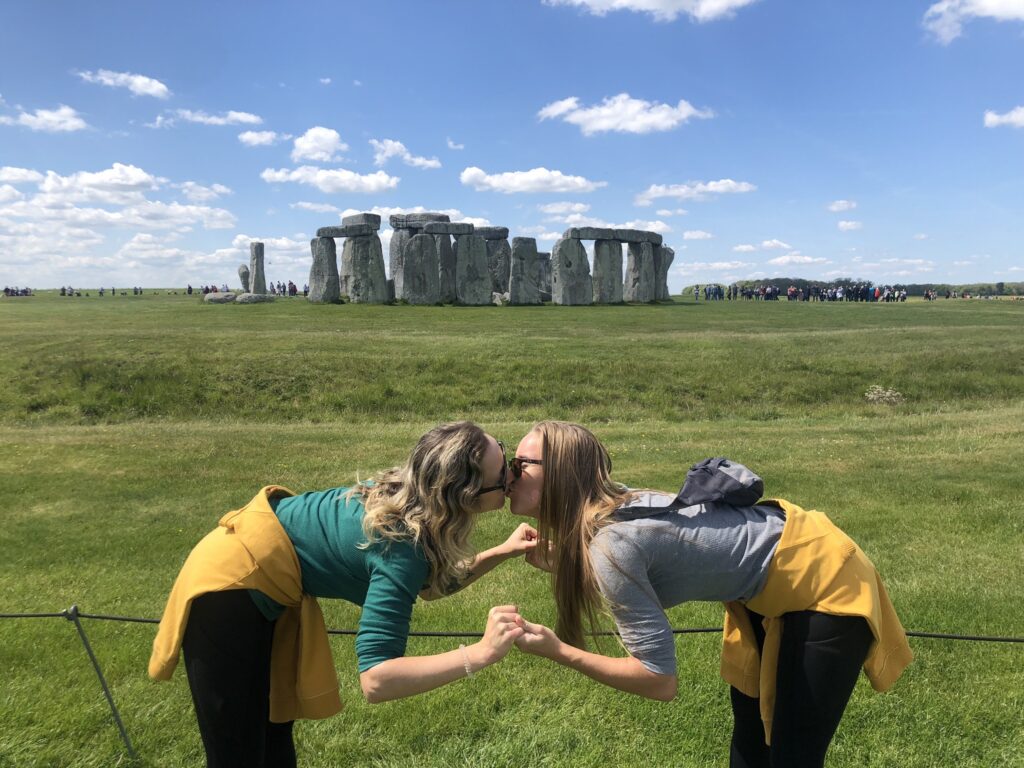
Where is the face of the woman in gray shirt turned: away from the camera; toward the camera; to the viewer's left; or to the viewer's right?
to the viewer's left

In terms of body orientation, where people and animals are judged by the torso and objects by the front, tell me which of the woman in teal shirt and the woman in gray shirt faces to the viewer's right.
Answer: the woman in teal shirt

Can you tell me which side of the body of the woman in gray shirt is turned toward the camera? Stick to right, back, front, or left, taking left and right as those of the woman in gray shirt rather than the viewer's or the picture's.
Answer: left

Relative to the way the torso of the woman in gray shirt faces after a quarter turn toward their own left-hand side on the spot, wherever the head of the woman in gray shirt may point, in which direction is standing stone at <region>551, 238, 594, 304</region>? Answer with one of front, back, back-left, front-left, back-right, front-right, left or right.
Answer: back

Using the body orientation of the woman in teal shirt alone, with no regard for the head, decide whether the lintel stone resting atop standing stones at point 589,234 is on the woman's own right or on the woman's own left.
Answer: on the woman's own left

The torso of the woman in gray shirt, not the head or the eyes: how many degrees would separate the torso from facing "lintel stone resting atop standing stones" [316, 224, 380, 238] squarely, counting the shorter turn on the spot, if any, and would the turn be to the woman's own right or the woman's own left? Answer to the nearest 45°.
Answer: approximately 45° to the woman's own right

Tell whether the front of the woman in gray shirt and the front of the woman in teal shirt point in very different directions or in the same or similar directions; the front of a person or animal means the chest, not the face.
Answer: very different directions

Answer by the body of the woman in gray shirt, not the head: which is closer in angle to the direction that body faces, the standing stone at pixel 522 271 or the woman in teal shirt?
the woman in teal shirt

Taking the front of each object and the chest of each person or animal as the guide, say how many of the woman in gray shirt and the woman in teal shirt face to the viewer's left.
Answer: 1

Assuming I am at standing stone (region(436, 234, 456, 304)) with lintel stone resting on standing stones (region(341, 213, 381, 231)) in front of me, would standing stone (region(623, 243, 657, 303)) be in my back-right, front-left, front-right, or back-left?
back-right

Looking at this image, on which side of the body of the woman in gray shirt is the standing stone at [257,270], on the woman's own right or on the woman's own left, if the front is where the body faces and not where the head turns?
on the woman's own right

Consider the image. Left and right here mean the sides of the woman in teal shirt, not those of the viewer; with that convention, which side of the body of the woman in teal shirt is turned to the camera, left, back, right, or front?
right

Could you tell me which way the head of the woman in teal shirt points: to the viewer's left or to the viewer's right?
to the viewer's right

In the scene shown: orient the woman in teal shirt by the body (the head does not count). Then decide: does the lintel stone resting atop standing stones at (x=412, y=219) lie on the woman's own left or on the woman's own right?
on the woman's own left

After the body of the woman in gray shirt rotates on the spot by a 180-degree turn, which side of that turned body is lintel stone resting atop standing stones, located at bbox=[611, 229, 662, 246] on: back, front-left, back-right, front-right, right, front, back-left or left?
left

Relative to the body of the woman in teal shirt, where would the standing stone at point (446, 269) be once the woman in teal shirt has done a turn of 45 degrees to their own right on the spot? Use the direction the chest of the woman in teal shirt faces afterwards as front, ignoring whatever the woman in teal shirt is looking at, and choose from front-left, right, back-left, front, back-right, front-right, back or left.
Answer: back-left
